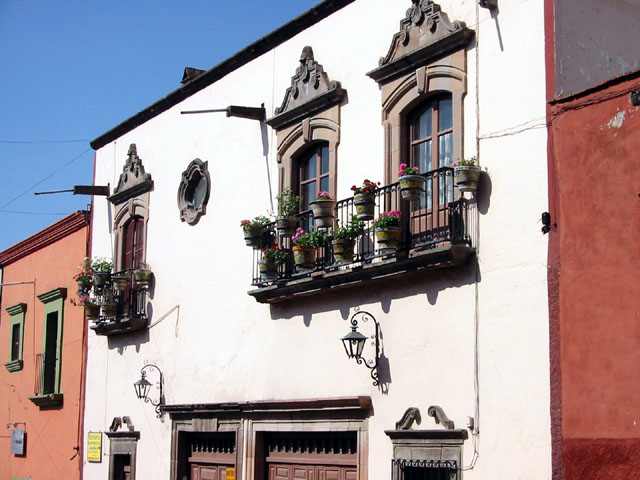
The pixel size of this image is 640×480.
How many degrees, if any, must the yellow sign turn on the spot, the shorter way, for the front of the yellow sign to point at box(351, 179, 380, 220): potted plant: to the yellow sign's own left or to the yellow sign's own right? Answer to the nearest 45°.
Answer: approximately 45° to the yellow sign's own left

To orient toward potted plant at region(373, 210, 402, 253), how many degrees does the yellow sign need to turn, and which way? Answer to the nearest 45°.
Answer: approximately 45° to its left

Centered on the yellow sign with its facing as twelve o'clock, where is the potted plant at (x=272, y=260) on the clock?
The potted plant is roughly at 10 o'clock from the yellow sign.

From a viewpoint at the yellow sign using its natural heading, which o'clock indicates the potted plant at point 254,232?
The potted plant is roughly at 10 o'clock from the yellow sign.

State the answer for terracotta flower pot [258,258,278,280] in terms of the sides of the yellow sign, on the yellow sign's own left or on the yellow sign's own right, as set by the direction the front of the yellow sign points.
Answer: on the yellow sign's own left

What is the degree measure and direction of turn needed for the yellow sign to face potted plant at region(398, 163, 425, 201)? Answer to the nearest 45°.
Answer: approximately 45° to its left

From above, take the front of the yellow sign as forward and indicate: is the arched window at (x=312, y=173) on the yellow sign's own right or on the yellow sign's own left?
on the yellow sign's own left

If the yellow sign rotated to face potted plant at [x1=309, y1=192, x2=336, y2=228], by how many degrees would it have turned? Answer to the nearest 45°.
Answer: approximately 45° to its left

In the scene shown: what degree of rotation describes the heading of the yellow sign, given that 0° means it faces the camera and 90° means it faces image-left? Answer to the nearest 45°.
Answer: approximately 45°
